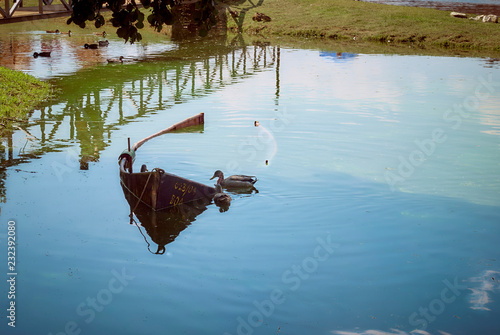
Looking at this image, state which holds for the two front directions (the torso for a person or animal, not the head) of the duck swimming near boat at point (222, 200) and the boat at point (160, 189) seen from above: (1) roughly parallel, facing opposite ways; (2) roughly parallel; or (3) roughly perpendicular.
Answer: roughly perpendicular

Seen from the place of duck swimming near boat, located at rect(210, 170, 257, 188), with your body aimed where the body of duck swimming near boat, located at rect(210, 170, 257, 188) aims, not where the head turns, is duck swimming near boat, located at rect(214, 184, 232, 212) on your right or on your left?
on your left

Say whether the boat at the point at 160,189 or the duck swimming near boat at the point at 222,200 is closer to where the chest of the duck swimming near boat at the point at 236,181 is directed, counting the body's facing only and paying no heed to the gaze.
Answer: the boat

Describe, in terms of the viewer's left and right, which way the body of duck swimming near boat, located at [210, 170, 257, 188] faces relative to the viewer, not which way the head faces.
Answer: facing to the left of the viewer

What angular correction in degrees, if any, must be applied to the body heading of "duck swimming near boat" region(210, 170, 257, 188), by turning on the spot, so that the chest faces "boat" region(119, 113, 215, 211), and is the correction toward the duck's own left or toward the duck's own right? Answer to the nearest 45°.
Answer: approximately 45° to the duck's own left
